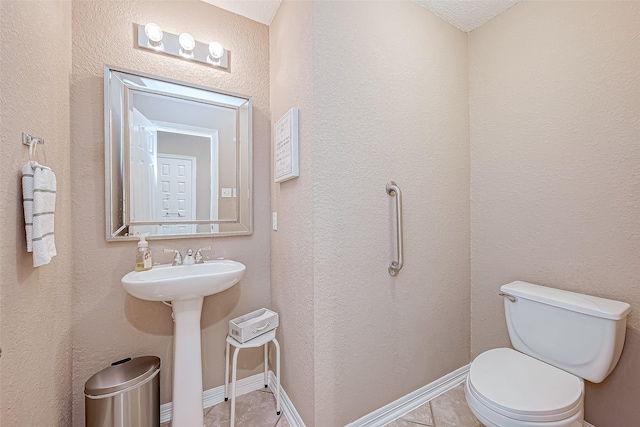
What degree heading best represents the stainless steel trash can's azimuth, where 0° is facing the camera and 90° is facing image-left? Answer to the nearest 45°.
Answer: approximately 45°

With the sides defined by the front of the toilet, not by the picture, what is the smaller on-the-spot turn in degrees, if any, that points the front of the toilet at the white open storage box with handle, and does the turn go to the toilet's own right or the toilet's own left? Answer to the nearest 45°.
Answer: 0° — it already faces it

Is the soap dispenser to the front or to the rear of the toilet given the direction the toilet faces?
to the front

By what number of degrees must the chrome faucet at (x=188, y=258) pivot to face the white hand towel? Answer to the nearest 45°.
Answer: approximately 45° to its right
